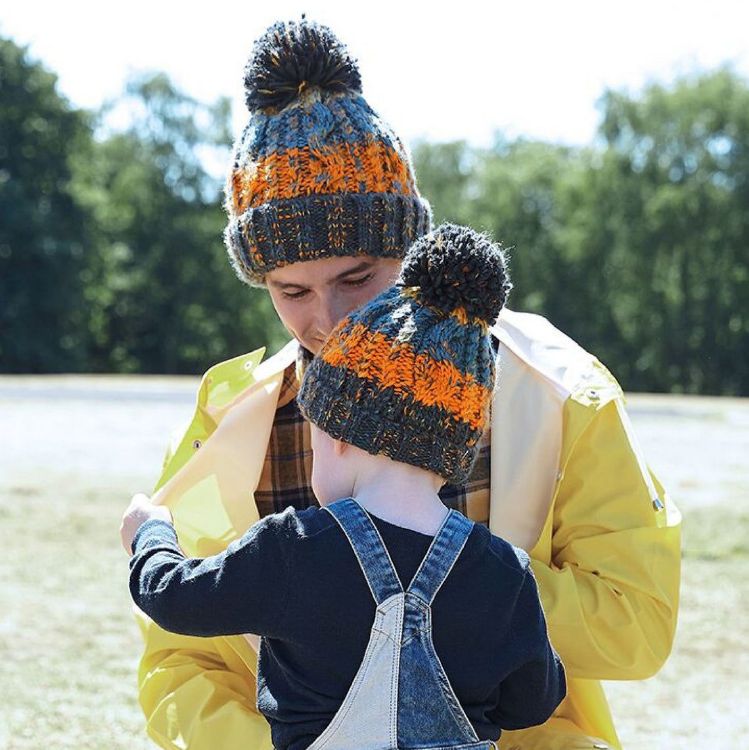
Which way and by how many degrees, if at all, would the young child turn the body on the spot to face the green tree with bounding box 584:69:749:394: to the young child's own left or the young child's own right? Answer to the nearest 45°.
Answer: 0° — they already face it

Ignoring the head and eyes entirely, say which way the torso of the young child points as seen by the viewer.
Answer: away from the camera

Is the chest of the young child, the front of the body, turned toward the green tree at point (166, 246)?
yes
